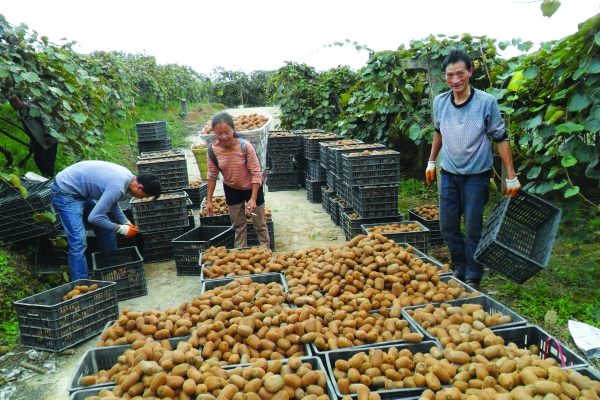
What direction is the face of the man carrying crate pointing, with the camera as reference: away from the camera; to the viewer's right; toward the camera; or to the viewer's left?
toward the camera

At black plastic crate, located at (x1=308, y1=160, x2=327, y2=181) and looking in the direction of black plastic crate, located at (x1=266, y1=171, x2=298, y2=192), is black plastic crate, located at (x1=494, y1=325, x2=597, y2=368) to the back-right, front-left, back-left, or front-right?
back-left

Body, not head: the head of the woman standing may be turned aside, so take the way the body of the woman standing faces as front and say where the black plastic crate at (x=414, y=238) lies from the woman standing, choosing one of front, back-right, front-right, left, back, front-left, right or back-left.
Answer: left

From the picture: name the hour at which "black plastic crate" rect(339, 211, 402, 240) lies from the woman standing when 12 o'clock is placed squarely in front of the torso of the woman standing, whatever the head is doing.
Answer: The black plastic crate is roughly at 8 o'clock from the woman standing.

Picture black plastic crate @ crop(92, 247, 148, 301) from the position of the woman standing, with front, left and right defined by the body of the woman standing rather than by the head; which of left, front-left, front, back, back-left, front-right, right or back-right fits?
right

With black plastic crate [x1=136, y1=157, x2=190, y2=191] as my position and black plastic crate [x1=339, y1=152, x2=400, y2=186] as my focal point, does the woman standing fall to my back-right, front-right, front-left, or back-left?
front-right

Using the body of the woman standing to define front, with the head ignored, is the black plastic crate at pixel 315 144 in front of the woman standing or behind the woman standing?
behind

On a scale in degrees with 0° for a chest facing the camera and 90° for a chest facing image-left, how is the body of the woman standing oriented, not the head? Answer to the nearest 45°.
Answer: approximately 0°

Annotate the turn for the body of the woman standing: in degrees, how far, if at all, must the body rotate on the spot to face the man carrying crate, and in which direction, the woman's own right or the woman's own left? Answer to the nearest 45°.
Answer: approximately 45° to the woman's own left

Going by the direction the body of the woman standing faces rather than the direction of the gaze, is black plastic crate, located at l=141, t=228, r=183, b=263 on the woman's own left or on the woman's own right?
on the woman's own right

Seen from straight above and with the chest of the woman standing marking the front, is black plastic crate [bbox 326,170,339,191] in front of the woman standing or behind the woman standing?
behind

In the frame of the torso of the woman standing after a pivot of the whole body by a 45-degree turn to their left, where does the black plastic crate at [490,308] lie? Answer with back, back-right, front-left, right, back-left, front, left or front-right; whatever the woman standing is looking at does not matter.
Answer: front

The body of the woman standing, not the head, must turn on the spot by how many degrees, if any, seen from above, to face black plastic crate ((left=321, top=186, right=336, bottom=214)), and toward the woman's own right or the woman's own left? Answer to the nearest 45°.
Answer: approximately 135° to the woman's own left

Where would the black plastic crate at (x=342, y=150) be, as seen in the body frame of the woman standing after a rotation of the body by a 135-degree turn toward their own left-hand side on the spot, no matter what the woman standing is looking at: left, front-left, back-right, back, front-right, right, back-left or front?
front
